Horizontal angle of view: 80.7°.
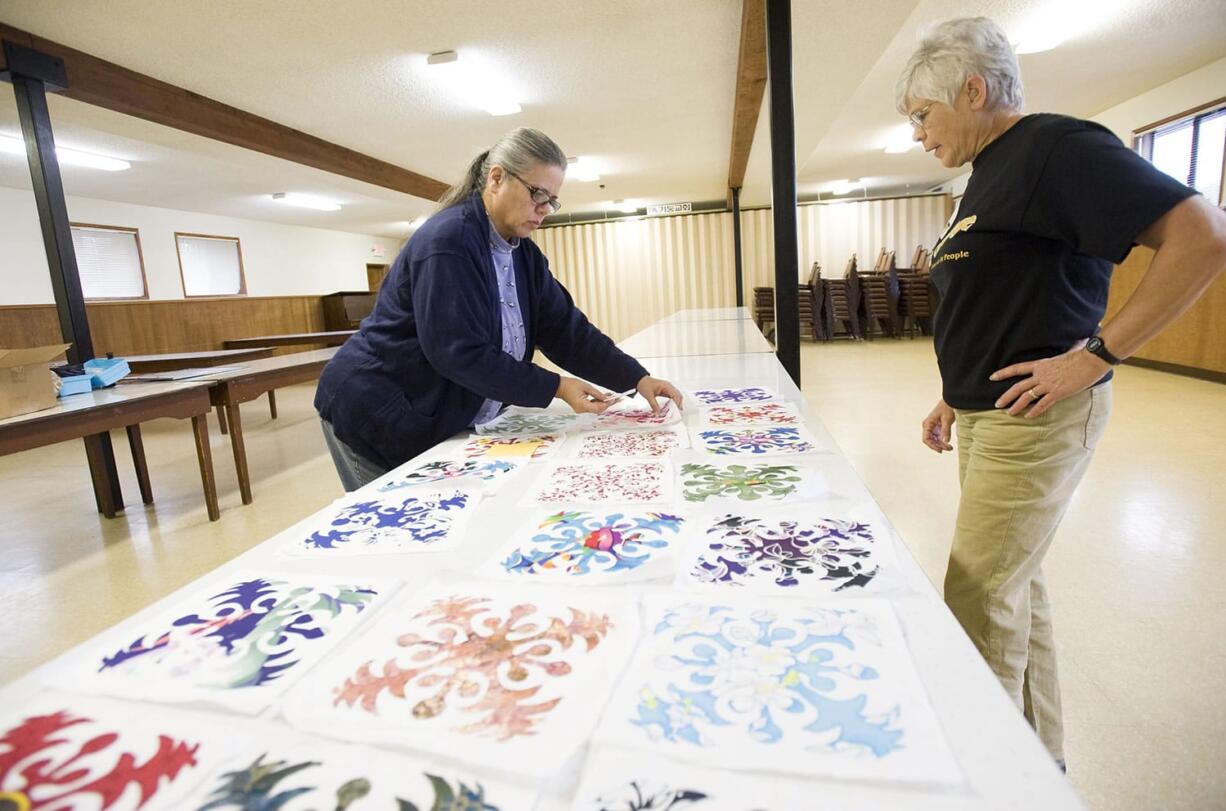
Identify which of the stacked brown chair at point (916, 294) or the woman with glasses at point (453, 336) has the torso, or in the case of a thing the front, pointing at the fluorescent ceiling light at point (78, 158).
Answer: the stacked brown chair

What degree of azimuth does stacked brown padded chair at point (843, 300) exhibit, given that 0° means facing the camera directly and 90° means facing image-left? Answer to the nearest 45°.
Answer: approximately 45°

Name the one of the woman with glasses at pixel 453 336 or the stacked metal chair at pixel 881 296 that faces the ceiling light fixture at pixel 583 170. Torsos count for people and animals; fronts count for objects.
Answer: the stacked metal chair

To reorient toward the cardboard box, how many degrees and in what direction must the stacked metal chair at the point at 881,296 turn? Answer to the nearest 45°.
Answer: approximately 45° to its left

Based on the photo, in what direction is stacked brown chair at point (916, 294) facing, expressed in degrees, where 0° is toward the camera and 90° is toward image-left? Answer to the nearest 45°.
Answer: approximately 45°

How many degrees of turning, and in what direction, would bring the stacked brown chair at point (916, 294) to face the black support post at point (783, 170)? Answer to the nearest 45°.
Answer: approximately 45° to its left

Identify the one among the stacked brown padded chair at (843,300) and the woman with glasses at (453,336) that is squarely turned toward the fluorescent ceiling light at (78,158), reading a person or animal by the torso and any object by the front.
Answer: the stacked brown padded chair

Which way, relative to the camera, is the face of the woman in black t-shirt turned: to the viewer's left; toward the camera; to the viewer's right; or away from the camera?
to the viewer's left
